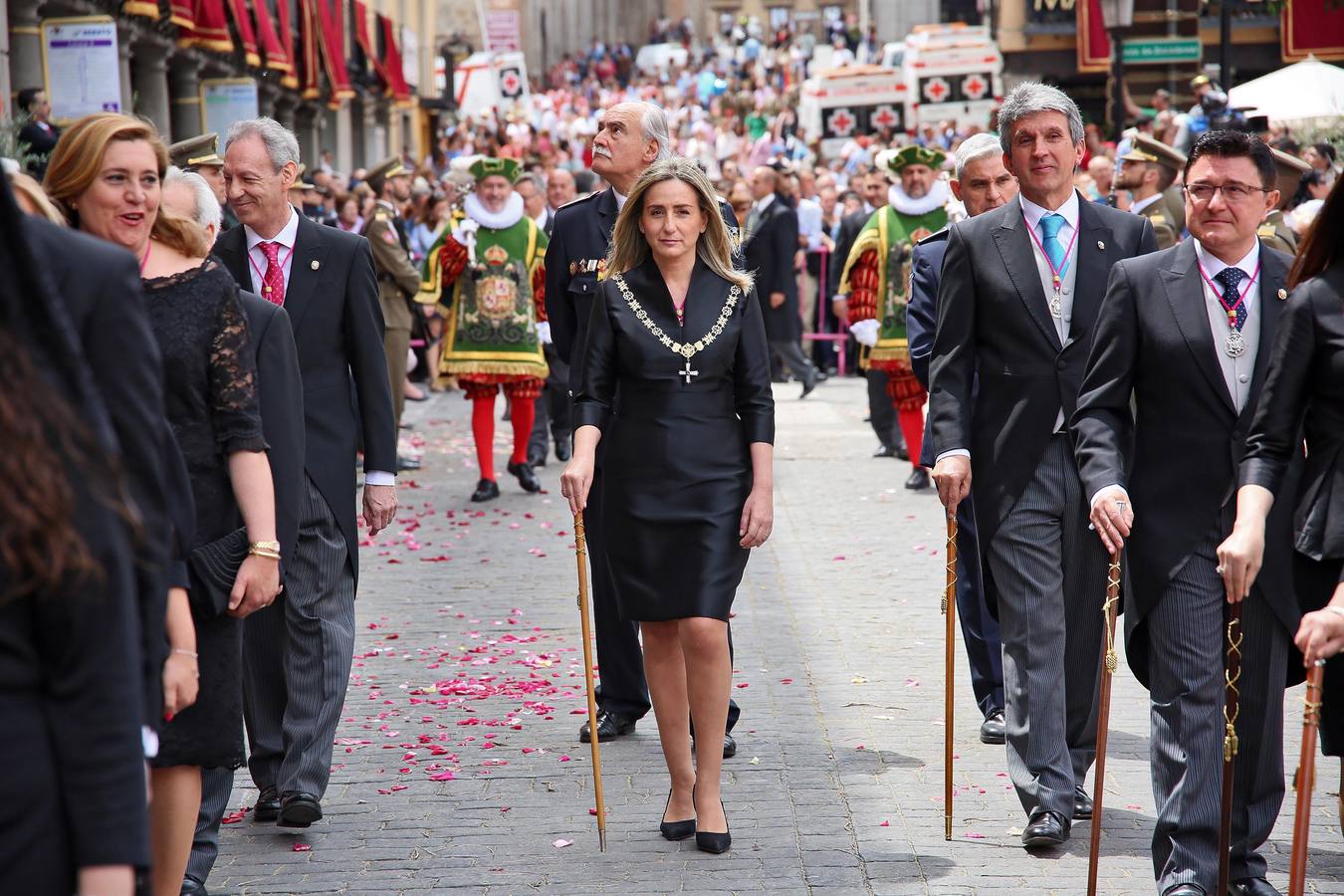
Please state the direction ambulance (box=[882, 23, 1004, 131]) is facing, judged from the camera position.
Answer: facing away from the viewer

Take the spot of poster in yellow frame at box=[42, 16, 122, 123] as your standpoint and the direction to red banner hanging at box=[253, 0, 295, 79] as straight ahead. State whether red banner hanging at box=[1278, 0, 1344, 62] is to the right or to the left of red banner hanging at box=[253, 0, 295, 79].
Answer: right

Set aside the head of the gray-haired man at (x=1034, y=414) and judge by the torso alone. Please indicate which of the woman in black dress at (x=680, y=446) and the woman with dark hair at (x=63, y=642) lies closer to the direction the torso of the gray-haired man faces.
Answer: the woman with dark hair

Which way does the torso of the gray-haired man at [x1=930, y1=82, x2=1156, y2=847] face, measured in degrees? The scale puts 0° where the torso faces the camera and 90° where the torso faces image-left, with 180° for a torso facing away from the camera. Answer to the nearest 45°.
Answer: approximately 0°

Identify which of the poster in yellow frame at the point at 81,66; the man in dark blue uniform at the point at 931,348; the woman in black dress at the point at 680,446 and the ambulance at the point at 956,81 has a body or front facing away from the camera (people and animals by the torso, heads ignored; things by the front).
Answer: the ambulance

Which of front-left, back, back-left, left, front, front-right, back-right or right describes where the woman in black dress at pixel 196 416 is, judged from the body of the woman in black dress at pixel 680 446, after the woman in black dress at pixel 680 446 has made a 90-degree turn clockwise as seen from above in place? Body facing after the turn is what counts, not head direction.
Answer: front-left

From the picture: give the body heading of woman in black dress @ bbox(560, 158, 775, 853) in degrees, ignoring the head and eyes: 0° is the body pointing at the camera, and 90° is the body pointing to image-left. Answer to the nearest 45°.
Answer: approximately 0°
